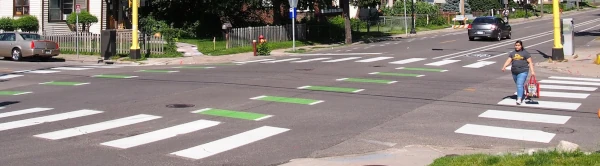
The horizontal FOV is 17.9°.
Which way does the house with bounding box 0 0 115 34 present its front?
toward the camera

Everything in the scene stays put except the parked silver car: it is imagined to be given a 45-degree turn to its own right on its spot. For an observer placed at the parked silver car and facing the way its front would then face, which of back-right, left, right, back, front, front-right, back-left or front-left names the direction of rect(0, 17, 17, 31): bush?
front

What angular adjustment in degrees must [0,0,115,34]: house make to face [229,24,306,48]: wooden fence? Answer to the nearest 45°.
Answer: approximately 45° to its left

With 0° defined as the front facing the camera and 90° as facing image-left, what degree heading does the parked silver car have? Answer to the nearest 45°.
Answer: approximately 135°

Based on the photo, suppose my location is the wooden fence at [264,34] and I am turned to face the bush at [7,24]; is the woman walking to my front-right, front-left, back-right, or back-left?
back-left

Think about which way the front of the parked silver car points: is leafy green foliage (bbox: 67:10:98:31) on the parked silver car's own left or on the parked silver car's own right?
on the parked silver car's own right

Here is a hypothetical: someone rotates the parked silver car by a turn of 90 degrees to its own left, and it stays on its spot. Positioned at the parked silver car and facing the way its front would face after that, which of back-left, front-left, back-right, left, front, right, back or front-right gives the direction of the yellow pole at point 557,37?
left

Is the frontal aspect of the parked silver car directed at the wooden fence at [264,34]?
no

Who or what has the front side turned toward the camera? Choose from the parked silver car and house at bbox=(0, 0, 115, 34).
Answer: the house

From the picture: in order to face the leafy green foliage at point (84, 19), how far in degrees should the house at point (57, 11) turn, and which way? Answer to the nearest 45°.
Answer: approximately 45° to its left

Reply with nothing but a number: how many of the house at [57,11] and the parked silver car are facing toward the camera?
1

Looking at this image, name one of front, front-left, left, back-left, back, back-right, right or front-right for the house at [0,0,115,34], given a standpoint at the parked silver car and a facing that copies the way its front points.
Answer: front-right

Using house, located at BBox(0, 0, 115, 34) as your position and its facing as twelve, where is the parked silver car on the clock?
The parked silver car is roughly at 12 o'clock from the house.
